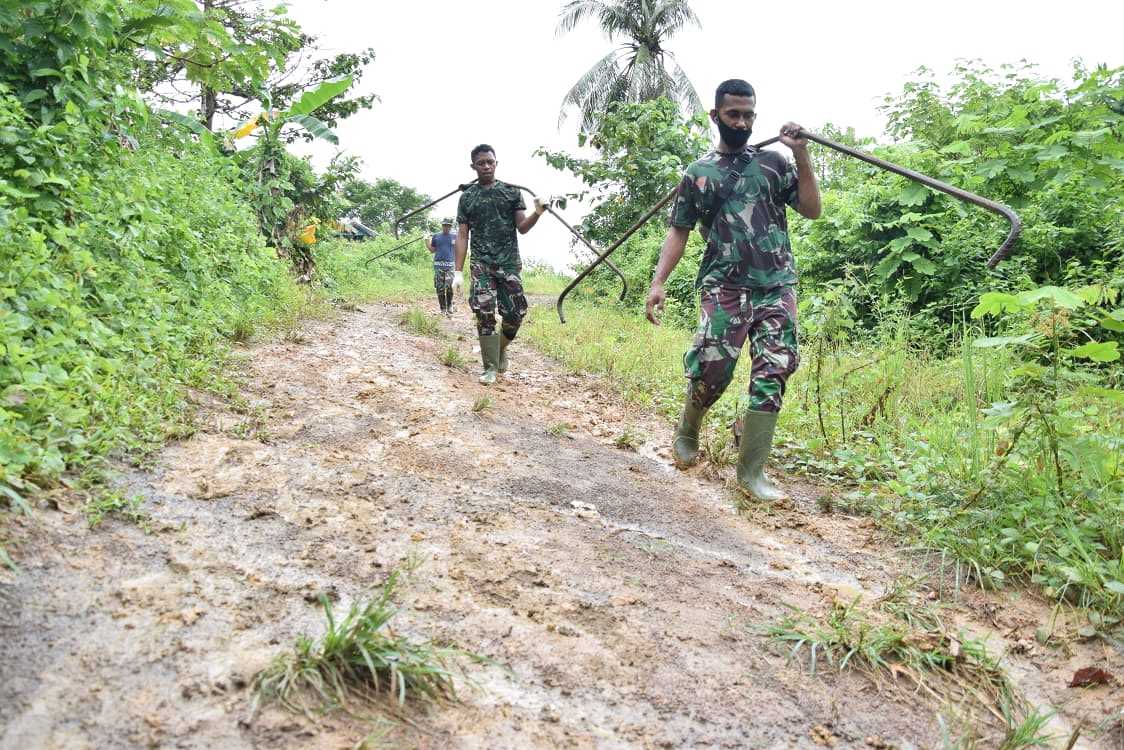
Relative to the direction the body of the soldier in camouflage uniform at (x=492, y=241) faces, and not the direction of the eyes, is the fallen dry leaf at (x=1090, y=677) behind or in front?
in front

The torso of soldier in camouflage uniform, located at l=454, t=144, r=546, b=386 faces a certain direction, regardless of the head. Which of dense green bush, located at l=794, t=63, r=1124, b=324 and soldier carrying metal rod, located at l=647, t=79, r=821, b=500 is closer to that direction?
the soldier carrying metal rod

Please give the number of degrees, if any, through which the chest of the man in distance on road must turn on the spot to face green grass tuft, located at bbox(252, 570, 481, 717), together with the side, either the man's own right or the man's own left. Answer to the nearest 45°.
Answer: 0° — they already face it

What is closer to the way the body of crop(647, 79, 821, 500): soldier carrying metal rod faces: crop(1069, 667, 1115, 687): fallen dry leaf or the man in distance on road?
the fallen dry leaf

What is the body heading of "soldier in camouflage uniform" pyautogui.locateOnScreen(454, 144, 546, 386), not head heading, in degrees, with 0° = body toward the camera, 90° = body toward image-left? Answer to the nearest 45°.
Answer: approximately 0°

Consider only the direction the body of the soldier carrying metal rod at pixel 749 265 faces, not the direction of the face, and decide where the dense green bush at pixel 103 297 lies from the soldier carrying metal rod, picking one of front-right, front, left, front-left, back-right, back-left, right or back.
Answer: right

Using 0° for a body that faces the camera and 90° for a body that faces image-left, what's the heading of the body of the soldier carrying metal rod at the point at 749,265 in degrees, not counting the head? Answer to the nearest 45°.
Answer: approximately 0°
